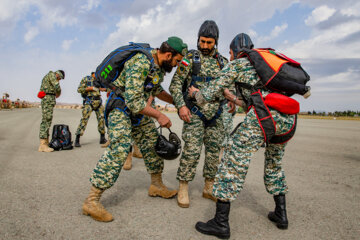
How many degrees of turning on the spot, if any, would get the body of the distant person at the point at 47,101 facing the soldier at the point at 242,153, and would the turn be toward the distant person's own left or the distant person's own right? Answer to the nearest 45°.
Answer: approximately 90° to the distant person's own right

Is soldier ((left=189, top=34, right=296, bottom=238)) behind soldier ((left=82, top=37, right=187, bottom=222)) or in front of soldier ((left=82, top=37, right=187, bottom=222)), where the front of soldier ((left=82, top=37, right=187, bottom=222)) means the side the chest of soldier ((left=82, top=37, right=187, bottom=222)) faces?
in front

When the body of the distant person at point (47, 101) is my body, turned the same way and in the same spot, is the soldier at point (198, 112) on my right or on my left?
on my right

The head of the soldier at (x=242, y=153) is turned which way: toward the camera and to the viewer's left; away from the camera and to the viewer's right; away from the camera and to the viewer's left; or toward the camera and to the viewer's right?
away from the camera and to the viewer's left

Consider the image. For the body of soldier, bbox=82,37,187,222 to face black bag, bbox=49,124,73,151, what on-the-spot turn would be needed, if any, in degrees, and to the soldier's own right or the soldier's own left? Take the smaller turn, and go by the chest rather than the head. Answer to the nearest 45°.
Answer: approximately 180°

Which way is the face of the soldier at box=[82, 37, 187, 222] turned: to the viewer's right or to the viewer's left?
to the viewer's right

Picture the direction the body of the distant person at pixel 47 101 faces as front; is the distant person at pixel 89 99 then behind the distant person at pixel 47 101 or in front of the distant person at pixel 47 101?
in front

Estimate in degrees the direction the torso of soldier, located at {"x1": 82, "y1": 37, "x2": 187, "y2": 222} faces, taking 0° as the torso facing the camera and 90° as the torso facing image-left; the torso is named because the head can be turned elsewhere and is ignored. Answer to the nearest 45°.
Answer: approximately 315°

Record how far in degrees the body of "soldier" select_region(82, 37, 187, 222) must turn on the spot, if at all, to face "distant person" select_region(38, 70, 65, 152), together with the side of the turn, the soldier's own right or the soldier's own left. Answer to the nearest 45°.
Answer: approximately 180°

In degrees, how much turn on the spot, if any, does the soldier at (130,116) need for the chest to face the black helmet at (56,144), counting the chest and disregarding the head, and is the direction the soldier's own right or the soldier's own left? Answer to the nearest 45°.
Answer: approximately 180°

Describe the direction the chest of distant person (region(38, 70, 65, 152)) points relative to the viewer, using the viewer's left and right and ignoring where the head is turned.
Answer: facing to the right of the viewer

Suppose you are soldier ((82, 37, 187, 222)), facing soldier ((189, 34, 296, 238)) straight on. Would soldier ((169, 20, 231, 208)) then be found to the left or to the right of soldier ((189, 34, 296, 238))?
left

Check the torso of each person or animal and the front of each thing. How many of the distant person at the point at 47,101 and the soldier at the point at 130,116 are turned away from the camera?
0

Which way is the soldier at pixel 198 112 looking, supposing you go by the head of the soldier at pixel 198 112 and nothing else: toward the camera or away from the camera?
toward the camera
